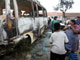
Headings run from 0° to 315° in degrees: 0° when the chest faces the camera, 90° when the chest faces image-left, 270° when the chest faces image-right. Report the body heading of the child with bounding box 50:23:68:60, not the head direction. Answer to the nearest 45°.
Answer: approximately 180°
